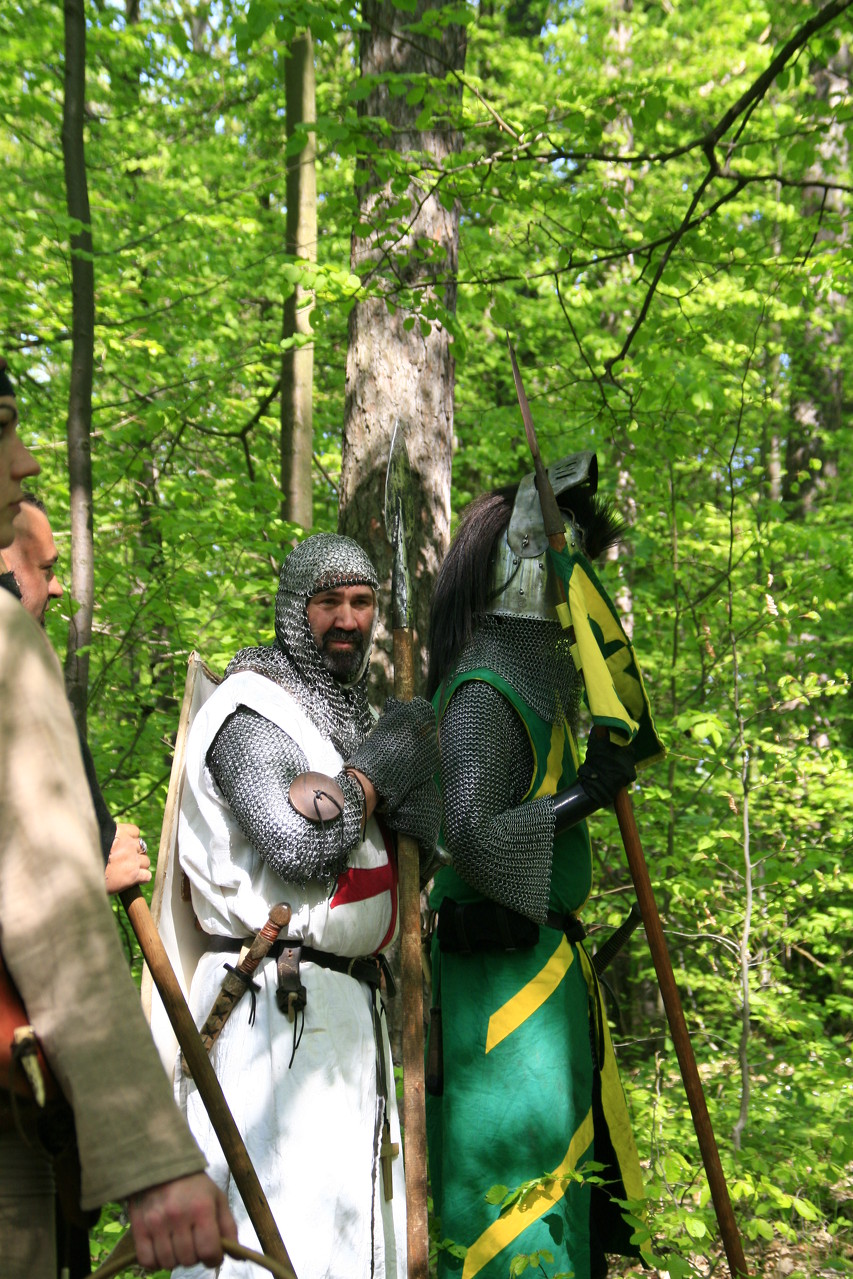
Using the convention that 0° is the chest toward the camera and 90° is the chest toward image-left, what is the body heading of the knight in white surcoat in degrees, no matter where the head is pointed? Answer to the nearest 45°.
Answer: approximately 315°

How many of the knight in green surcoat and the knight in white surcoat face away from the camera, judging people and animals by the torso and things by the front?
0

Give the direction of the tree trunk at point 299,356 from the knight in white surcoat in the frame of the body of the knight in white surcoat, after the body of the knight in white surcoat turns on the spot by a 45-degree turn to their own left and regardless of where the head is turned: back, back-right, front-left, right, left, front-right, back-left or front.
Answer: left

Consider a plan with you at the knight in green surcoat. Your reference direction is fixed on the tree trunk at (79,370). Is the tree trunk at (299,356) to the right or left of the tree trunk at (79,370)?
right
